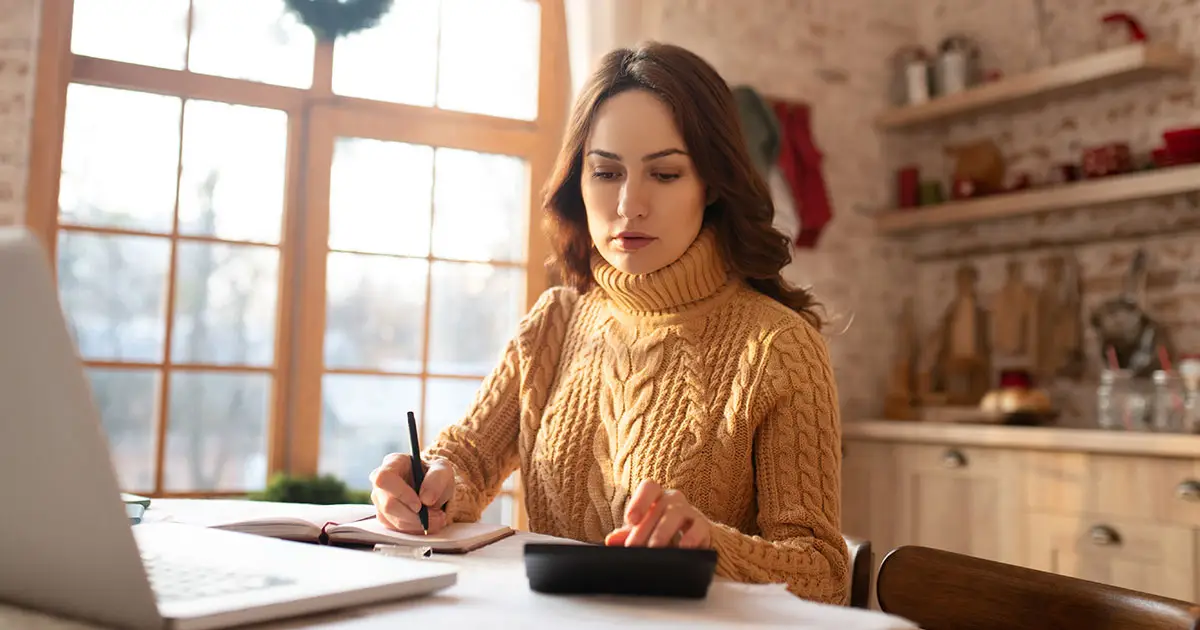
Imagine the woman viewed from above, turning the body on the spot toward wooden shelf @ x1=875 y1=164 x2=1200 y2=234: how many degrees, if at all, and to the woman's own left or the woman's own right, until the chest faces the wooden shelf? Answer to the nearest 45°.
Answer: approximately 180°

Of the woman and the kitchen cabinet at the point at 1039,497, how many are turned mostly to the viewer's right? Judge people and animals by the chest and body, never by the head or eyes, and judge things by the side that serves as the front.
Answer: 0

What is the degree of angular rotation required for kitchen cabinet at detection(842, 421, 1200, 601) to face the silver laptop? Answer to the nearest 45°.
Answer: approximately 45° to its left

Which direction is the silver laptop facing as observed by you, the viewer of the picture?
facing away from the viewer and to the right of the viewer

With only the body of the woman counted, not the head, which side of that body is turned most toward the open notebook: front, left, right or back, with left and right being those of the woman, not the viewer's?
front

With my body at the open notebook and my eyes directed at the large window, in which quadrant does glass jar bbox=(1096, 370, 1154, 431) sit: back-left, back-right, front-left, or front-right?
front-right

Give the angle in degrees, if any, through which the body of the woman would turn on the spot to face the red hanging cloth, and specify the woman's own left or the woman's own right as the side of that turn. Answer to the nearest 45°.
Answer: approximately 135° to the woman's own right

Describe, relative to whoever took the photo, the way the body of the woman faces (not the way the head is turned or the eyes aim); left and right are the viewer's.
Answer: facing the viewer and to the left of the viewer

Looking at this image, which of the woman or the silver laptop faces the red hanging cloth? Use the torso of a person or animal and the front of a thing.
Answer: the silver laptop

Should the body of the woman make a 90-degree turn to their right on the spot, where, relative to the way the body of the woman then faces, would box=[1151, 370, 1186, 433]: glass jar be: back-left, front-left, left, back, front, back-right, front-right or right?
right

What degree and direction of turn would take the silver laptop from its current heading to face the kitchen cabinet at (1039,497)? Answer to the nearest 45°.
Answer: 0° — it already faces it

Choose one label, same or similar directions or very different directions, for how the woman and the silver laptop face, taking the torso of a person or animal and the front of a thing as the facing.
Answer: very different directions

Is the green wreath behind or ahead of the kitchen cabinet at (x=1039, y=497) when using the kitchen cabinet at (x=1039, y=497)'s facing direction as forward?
ahead

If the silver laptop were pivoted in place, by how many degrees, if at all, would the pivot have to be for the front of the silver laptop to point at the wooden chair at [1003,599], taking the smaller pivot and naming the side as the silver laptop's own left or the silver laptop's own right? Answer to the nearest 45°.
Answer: approximately 45° to the silver laptop's own right
